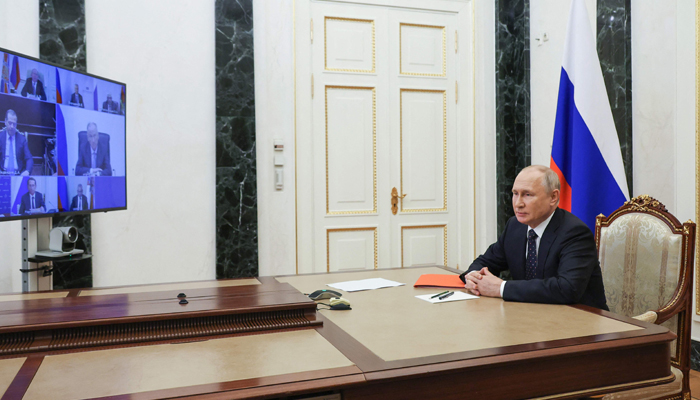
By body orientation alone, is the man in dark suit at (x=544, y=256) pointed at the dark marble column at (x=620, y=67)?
no

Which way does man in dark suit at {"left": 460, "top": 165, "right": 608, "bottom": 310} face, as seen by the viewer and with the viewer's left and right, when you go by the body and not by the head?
facing the viewer and to the left of the viewer

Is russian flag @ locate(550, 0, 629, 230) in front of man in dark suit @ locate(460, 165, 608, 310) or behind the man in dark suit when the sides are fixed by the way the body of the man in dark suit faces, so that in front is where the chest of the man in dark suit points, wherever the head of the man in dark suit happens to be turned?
behind

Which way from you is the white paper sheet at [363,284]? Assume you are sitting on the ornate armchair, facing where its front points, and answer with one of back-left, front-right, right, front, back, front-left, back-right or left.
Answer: front

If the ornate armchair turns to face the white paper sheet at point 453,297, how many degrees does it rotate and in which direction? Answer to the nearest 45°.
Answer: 0° — it already faces it

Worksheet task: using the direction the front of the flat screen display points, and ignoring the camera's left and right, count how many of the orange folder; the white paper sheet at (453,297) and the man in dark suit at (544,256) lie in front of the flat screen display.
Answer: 3

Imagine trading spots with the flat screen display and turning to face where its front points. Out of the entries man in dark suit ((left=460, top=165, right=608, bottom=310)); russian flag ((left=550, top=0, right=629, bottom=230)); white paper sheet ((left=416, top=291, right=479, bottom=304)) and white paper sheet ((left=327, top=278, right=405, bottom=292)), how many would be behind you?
0

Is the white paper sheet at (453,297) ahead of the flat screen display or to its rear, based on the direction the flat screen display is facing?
ahead

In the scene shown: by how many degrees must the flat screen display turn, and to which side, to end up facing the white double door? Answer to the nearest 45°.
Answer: approximately 45° to its left

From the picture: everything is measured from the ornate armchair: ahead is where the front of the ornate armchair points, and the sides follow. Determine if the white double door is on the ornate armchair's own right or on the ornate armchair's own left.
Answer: on the ornate armchair's own right

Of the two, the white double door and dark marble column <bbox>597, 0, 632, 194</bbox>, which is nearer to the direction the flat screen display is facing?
the dark marble column

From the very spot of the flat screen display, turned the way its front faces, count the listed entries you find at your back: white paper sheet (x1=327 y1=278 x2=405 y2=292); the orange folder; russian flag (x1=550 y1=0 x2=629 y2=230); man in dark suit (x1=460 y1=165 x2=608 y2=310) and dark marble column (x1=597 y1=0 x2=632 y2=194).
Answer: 0

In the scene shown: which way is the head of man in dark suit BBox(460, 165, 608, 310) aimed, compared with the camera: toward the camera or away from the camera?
toward the camera

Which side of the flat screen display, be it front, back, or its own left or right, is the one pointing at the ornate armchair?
front

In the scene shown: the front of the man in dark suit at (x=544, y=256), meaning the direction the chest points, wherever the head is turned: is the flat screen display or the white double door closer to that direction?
the flat screen display

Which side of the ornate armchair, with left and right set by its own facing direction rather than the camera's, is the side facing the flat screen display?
front

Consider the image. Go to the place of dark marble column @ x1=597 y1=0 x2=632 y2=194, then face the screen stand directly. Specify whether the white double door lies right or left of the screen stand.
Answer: right

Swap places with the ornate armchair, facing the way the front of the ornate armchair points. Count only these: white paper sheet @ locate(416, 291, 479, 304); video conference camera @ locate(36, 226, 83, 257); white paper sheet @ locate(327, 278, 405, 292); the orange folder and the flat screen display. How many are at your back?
0

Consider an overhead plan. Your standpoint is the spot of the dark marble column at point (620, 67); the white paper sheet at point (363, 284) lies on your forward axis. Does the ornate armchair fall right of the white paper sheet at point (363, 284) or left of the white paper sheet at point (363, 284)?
left
